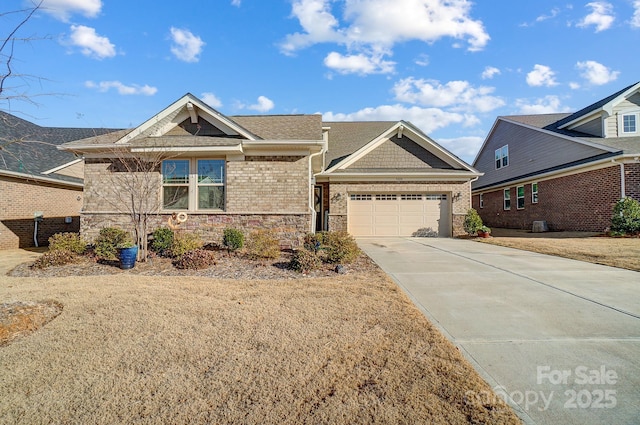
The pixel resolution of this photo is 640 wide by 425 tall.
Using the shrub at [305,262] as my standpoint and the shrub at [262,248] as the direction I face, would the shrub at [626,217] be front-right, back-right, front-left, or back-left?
back-right

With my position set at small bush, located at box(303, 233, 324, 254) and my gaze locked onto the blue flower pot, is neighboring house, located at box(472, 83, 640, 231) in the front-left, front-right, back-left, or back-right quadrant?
back-right

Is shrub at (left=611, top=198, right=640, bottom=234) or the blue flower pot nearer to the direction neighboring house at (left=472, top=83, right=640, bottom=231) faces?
the shrub

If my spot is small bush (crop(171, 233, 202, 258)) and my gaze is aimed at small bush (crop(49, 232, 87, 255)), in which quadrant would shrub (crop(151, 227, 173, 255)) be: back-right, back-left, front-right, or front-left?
front-right

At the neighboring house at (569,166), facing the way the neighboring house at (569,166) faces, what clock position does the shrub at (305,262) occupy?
The shrub is roughly at 2 o'clock from the neighboring house.

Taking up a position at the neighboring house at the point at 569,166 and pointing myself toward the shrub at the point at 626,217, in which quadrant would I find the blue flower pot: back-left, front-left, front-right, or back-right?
front-right

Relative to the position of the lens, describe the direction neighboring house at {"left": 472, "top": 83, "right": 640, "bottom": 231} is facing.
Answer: facing the viewer and to the right of the viewer

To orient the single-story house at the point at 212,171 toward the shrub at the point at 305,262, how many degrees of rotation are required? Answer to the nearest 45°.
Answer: approximately 45° to its left

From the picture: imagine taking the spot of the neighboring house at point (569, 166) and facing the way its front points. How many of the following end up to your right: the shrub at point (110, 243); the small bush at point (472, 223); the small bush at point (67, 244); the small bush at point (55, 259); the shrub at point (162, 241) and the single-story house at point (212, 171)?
6

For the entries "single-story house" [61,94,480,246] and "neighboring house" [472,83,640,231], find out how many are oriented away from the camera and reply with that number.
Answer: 0

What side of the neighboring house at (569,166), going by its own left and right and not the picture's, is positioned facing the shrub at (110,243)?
right

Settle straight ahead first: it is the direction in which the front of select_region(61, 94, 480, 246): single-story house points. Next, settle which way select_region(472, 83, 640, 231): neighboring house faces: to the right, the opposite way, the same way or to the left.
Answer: the same way

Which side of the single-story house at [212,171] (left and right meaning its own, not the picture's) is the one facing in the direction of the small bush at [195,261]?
front

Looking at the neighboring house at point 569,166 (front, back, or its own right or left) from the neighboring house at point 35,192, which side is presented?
right

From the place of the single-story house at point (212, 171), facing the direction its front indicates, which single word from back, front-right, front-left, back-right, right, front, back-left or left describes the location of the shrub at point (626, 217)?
left

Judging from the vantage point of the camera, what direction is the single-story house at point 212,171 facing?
facing the viewer
